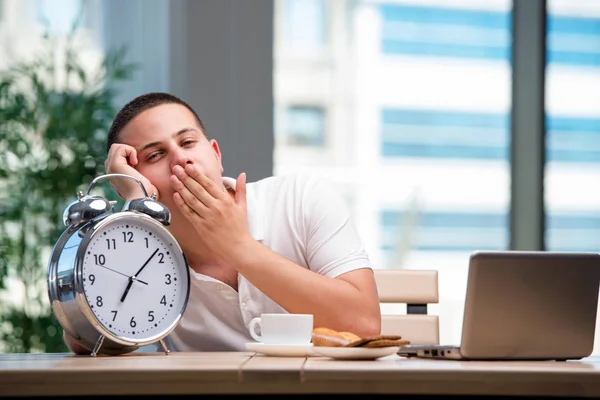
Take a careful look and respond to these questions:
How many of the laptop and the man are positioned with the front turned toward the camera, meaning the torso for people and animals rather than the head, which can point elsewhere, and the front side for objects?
1

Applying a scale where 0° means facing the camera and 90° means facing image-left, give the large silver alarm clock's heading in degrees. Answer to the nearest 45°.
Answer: approximately 315°

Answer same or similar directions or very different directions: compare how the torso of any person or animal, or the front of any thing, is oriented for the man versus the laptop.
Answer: very different directions

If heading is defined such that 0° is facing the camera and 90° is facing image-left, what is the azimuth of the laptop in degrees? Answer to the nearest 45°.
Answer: approximately 135°

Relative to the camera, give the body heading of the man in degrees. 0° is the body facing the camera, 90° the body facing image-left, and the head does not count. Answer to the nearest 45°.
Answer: approximately 0°
